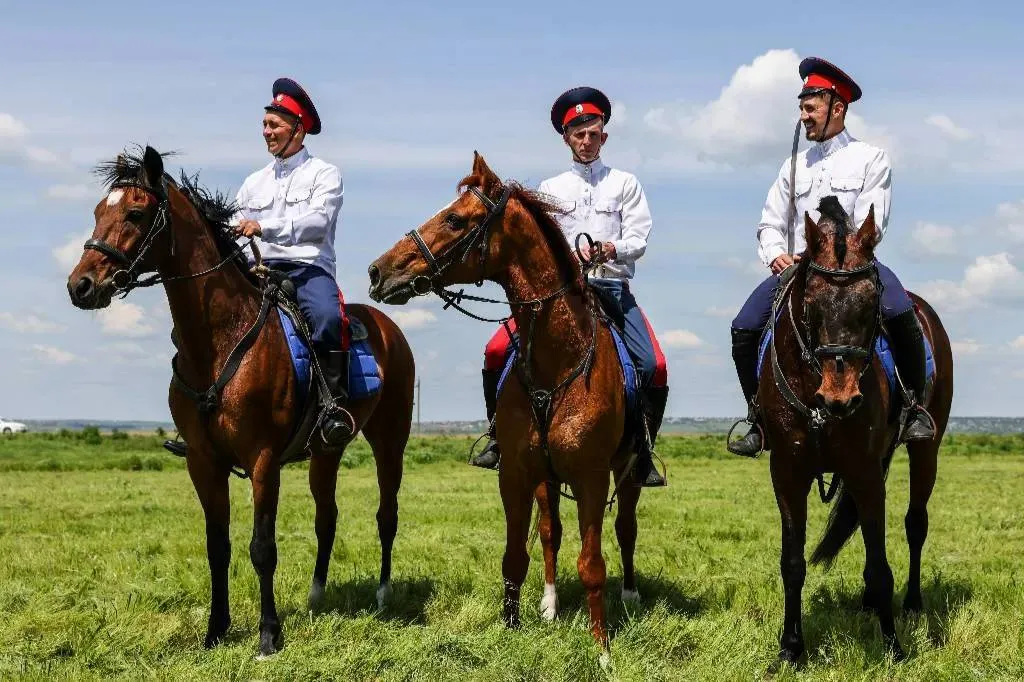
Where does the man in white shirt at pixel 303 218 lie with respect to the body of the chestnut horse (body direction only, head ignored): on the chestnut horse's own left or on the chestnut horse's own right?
on the chestnut horse's own right

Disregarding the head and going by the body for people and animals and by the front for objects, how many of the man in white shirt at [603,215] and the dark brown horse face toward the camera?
2

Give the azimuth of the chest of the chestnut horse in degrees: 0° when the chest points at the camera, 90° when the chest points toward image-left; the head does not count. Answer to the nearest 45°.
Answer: approximately 45°

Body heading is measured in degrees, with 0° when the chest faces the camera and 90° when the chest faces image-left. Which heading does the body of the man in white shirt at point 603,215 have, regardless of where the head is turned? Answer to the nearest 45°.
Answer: approximately 0°

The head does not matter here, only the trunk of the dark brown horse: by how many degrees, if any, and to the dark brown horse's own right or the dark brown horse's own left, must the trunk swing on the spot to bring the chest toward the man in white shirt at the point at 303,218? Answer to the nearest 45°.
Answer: approximately 90° to the dark brown horse's own right

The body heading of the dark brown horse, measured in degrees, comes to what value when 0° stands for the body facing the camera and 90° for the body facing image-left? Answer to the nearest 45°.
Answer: approximately 0°

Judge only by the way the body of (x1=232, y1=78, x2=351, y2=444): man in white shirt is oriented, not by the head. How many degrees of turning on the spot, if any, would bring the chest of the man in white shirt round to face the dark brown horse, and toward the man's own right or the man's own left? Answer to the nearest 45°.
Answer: approximately 90° to the man's own left

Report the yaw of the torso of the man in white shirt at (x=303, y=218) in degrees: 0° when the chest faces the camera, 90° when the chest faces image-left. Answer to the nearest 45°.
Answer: approximately 45°

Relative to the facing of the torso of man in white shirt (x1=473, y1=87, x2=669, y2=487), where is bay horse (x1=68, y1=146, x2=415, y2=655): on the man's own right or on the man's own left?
on the man's own right

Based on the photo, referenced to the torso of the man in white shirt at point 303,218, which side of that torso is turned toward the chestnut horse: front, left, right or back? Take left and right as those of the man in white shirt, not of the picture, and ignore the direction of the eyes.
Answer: left

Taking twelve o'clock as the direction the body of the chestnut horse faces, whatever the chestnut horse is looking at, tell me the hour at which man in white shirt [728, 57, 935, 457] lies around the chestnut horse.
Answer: The man in white shirt is roughly at 9 o'clock from the chestnut horse.

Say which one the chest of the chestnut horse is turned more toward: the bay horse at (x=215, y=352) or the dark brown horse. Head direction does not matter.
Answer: the bay horse

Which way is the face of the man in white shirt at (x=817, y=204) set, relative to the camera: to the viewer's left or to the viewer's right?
to the viewer's left
